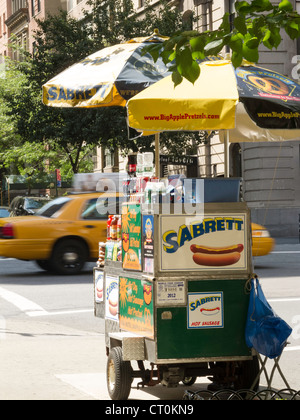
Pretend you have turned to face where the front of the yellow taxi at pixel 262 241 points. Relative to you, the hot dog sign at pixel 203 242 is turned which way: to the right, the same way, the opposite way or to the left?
to the right

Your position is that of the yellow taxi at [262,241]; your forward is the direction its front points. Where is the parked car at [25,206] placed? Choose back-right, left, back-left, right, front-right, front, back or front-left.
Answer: back-left

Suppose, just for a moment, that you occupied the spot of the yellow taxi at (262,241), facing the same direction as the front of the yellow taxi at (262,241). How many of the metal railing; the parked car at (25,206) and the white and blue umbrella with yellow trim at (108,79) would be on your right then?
2

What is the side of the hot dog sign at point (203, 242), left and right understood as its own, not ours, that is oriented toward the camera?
front

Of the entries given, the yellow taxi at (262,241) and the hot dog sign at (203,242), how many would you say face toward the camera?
1

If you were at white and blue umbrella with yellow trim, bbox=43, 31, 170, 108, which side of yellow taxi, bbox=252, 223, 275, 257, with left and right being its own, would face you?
right

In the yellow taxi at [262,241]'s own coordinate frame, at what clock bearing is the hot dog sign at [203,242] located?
The hot dog sign is roughly at 3 o'clock from the yellow taxi.

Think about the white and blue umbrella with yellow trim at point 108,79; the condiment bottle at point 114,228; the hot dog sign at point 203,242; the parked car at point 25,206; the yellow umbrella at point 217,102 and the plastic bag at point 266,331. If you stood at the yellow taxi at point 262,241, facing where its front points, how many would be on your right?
5

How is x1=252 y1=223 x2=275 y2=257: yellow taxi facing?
to the viewer's right

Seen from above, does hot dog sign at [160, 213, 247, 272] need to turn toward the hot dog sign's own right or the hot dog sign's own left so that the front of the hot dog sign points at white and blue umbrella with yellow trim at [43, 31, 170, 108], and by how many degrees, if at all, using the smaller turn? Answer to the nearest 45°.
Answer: approximately 135° to the hot dog sign's own right

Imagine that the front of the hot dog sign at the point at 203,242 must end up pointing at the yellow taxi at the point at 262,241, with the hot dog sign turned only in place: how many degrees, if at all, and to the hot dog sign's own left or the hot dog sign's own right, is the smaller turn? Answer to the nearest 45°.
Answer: approximately 180°
